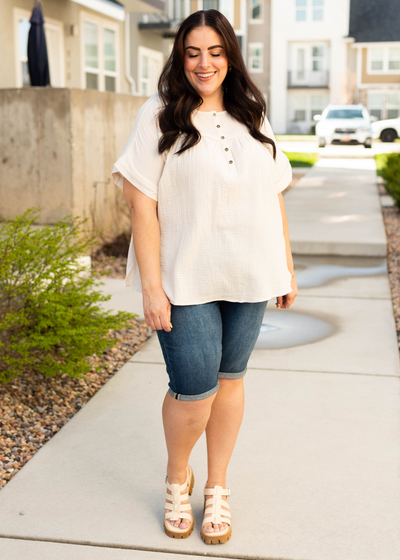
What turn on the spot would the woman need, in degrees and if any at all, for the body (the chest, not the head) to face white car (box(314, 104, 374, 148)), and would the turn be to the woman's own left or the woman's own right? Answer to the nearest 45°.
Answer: approximately 180°

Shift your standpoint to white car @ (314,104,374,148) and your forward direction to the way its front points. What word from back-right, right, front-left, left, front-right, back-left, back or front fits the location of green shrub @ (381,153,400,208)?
front

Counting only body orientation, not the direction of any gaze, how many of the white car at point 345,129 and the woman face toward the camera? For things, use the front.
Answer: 2

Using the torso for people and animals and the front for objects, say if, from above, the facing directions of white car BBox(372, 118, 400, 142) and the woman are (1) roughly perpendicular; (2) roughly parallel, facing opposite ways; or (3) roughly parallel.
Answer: roughly perpendicular

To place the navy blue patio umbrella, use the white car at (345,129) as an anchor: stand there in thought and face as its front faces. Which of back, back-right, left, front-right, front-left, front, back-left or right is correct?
front

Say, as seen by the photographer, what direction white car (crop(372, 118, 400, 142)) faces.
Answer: facing to the left of the viewer

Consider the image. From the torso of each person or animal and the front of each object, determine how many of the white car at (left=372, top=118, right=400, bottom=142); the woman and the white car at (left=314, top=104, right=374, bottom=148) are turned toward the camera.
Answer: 2

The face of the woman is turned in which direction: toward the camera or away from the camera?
toward the camera

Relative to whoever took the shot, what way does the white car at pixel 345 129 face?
facing the viewer

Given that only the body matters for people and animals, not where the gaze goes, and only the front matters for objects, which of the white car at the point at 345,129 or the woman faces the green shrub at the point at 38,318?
the white car

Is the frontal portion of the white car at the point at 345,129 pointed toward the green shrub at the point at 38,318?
yes

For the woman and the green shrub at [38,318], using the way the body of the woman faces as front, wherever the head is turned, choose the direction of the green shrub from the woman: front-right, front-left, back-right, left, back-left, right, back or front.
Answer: back-right

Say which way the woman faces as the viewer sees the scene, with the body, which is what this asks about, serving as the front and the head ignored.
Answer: toward the camera
